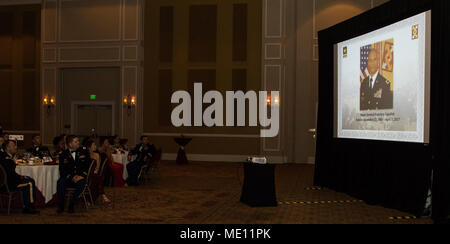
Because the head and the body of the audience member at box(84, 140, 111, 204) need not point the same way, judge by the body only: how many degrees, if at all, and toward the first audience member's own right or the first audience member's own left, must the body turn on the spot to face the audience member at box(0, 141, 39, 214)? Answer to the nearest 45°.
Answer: approximately 135° to the first audience member's own right

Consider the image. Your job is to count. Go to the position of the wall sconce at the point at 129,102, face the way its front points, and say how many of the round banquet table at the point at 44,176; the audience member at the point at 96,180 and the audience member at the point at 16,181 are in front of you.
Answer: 3

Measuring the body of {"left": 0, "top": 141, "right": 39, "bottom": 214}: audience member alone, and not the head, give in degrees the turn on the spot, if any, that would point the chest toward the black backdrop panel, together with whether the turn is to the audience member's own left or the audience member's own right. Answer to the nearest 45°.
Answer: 0° — they already face it

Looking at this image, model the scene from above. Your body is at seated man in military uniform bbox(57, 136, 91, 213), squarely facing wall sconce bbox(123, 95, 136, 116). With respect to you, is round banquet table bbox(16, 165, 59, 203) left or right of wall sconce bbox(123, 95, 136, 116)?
left

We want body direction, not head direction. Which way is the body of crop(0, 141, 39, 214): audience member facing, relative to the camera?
to the viewer's right

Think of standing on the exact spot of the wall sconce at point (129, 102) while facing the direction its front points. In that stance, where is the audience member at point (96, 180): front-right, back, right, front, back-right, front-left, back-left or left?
front

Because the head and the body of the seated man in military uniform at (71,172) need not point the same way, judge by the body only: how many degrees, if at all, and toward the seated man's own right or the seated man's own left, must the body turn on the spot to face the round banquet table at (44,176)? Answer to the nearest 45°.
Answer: approximately 135° to the seated man's own right

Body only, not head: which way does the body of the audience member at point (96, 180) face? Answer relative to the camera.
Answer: to the viewer's right

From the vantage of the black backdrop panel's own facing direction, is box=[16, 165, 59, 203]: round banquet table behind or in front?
in front

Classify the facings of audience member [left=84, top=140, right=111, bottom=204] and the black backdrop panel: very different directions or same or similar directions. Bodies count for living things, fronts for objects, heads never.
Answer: very different directions

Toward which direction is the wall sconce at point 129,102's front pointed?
toward the camera
